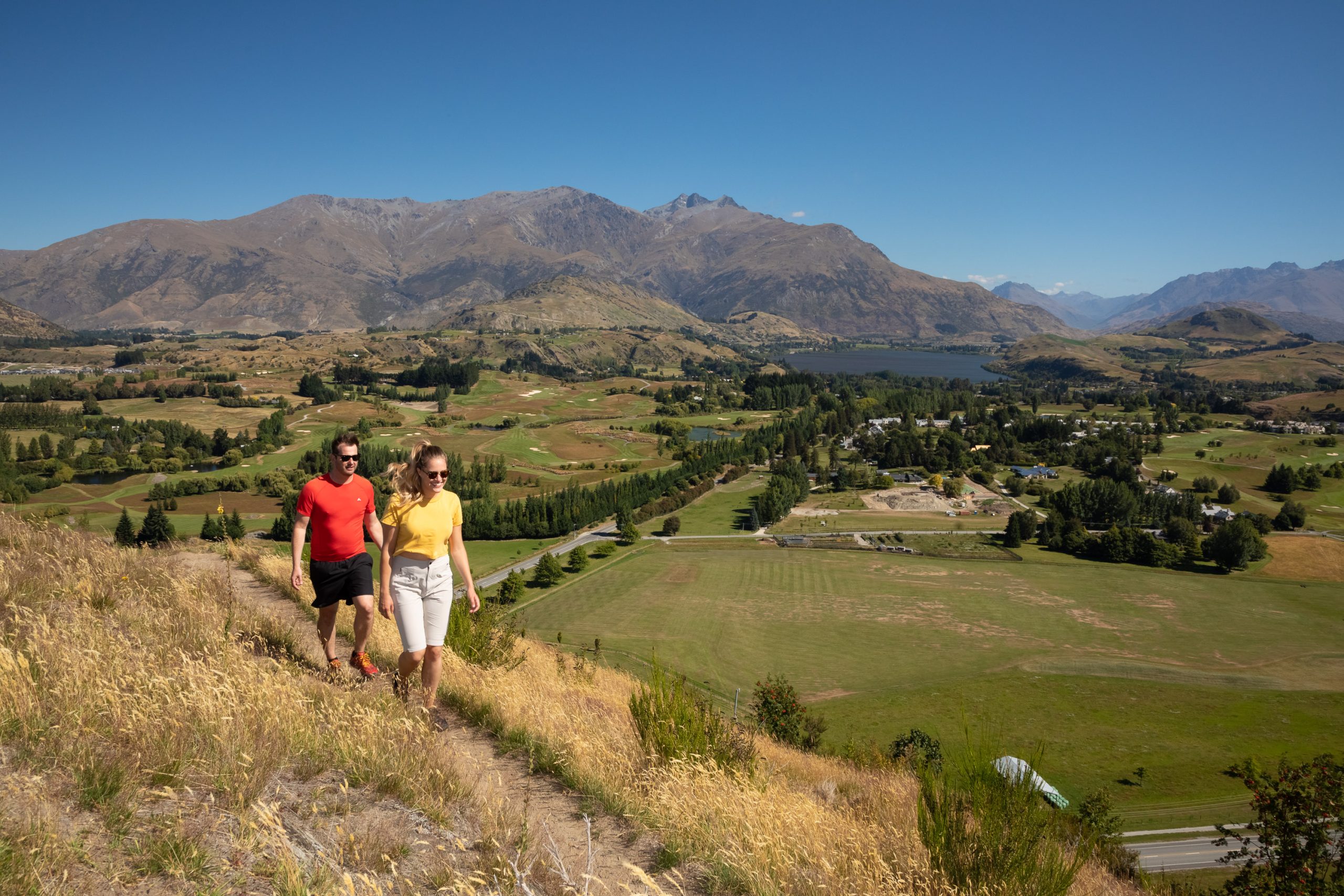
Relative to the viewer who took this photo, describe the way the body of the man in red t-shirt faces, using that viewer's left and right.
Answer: facing the viewer and to the right of the viewer

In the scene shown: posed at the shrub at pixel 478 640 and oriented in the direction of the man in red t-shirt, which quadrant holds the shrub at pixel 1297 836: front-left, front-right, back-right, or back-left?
back-left

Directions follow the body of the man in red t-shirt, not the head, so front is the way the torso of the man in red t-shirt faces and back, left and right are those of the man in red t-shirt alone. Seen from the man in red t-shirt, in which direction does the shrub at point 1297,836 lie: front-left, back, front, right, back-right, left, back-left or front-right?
front-left

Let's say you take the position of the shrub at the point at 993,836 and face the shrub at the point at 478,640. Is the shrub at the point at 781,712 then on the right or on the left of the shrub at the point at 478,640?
right

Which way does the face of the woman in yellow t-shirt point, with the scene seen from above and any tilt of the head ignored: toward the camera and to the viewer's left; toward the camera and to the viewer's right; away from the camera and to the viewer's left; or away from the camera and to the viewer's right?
toward the camera and to the viewer's right

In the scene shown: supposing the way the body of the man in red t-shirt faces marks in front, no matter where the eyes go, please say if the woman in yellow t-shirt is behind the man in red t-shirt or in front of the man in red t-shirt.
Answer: in front

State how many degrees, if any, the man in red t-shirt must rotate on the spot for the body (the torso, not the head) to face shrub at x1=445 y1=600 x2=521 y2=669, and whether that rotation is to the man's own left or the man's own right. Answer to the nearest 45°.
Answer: approximately 90° to the man's own left

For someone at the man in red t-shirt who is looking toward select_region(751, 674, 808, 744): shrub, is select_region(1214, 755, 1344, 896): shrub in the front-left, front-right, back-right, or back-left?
front-right

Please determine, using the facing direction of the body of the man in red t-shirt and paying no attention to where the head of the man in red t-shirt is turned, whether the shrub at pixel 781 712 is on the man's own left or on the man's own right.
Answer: on the man's own left
